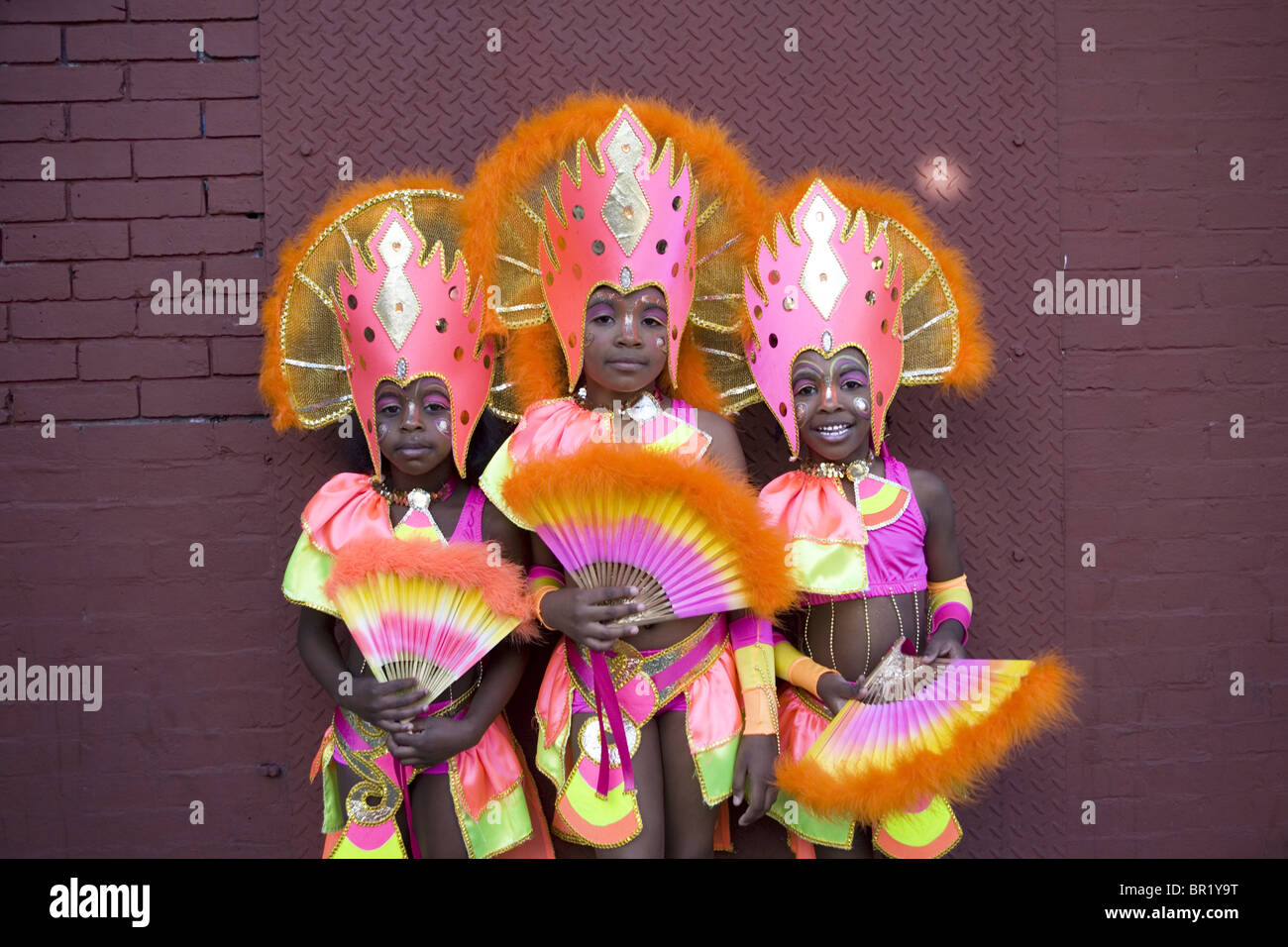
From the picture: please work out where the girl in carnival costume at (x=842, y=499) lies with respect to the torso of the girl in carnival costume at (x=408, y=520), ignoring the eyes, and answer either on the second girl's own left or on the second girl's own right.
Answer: on the second girl's own left

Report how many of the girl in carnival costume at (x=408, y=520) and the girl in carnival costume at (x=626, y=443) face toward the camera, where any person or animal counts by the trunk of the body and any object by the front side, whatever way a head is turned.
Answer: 2

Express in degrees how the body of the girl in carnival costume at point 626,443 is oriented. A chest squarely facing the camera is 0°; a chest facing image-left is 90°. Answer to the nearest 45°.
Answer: approximately 0°

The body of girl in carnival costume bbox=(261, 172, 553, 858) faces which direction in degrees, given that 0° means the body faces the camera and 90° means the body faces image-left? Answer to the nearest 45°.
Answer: approximately 0°
